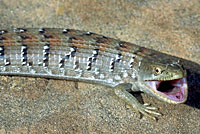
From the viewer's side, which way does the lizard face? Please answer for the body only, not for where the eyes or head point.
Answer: to the viewer's right
